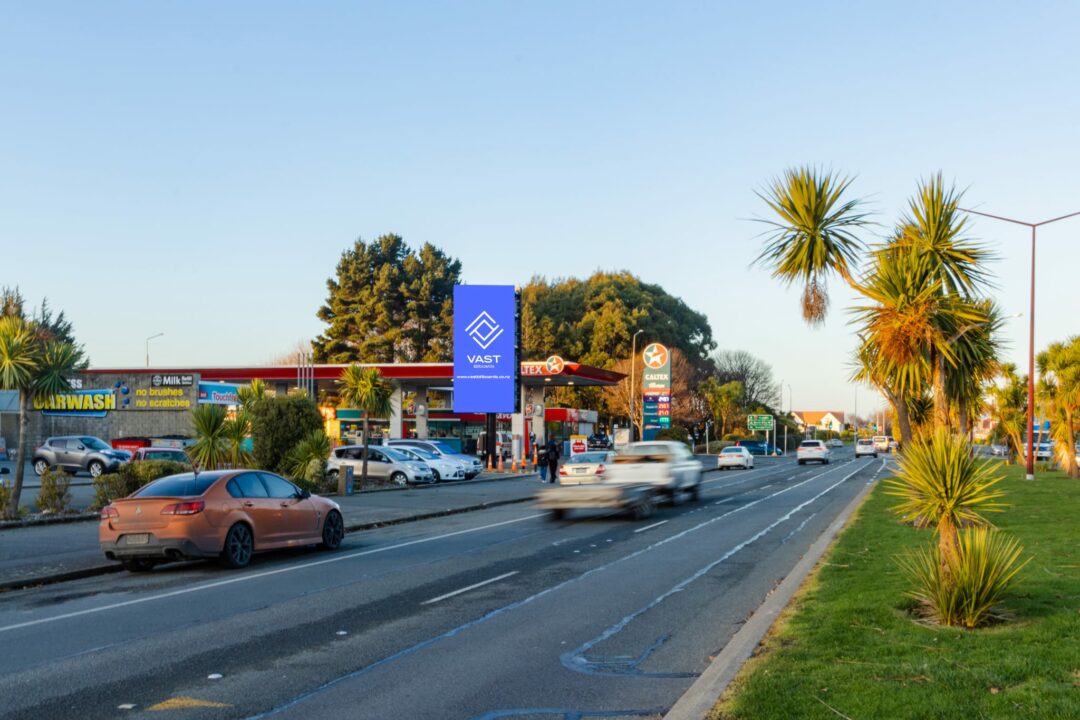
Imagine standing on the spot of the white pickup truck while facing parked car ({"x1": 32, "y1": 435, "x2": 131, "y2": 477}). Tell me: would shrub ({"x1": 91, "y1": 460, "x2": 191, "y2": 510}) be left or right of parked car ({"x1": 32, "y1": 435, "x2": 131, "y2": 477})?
left

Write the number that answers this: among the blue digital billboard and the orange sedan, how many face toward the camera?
1

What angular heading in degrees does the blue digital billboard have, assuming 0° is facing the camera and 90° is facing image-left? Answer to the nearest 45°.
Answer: approximately 0°

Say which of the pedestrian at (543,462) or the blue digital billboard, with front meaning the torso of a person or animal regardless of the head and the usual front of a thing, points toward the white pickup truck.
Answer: the blue digital billboard

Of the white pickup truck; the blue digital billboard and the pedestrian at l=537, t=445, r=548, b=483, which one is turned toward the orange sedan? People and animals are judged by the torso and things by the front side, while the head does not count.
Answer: the blue digital billboard

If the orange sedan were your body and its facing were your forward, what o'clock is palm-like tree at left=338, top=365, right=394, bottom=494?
The palm-like tree is roughly at 11 o'clock from the orange sedan.
